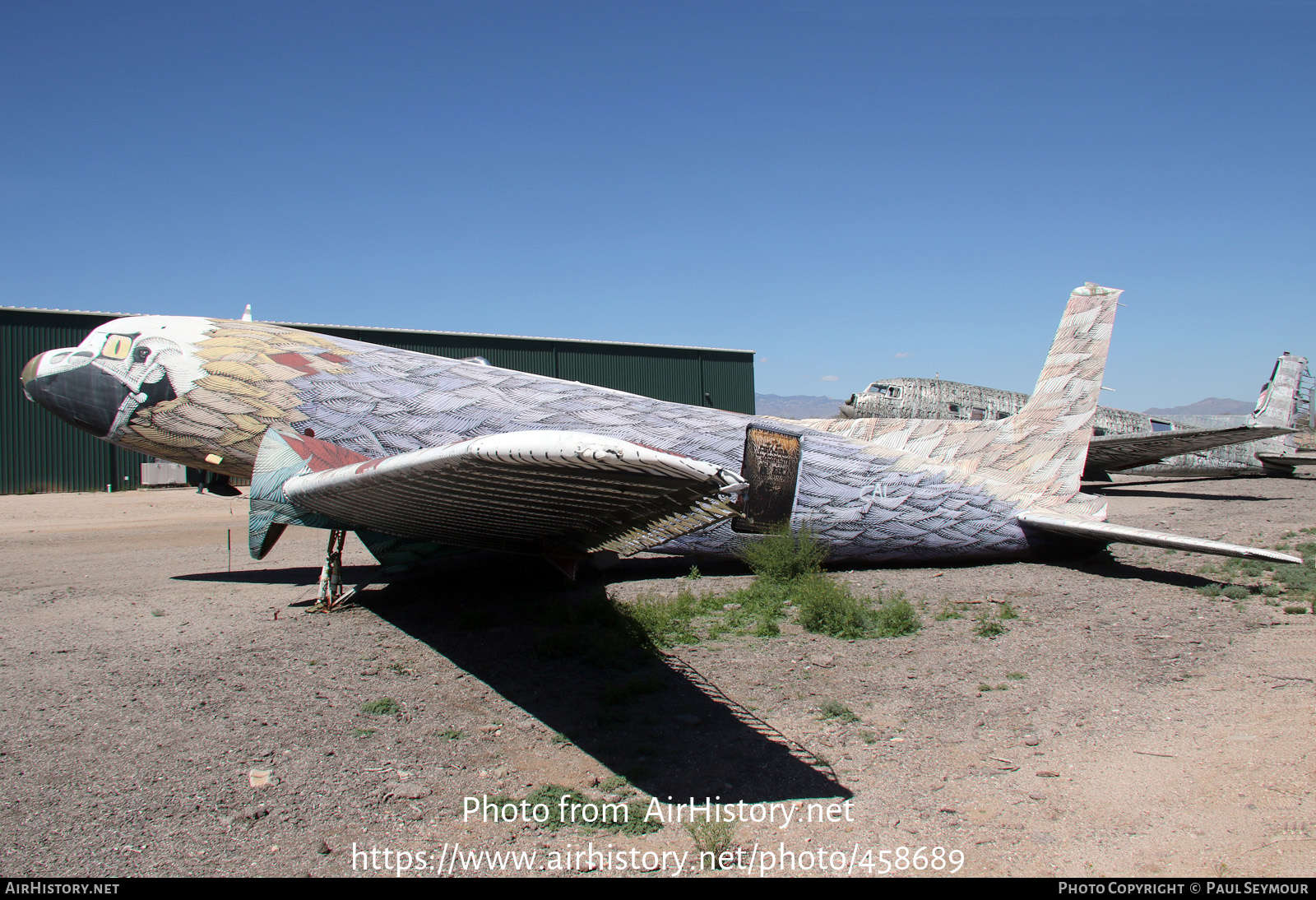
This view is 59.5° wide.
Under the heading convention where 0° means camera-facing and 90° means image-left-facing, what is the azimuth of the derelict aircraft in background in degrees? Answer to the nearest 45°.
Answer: approximately 90°

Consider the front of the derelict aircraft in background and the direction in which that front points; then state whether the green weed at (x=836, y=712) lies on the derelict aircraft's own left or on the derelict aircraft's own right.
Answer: on the derelict aircraft's own left

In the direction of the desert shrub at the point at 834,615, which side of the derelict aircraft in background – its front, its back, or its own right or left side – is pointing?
left

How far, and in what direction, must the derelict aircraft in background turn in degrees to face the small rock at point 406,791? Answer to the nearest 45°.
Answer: approximately 90° to its left

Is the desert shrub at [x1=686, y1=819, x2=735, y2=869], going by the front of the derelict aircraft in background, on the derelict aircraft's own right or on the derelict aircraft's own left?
on the derelict aircraft's own left

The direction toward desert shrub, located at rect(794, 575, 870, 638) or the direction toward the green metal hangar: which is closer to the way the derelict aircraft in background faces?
the green metal hangar

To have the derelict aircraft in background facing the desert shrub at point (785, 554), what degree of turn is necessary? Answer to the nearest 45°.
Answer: approximately 90° to its left

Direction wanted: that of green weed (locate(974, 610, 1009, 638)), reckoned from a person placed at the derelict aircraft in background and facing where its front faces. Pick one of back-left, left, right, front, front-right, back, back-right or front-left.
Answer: left

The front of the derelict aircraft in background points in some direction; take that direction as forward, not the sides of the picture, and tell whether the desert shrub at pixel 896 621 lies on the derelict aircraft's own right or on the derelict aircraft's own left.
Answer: on the derelict aircraft's own left
